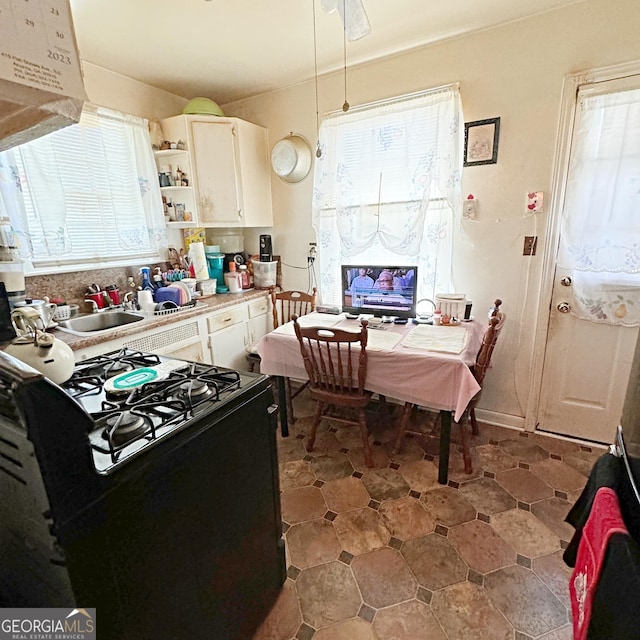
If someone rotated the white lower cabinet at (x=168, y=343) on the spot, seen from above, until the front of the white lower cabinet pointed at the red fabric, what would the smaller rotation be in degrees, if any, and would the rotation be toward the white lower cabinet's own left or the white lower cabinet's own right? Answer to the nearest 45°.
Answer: approximately 45° to the white lower cabinet's own right

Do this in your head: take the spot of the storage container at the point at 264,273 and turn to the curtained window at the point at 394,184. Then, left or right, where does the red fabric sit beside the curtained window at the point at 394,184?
right

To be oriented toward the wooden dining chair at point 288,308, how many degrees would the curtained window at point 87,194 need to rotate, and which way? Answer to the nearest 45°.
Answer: approximately 45° to its left

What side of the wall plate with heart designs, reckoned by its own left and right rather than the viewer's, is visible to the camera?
front

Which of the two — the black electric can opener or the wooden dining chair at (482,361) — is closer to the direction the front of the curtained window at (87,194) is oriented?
the wooden dining chair

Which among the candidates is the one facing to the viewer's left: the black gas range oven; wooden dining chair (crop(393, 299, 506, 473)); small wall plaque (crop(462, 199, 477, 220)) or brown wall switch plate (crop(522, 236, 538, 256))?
the wooden dining chair

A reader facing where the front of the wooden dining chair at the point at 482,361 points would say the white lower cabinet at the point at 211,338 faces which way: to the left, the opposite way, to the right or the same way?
the opposite way

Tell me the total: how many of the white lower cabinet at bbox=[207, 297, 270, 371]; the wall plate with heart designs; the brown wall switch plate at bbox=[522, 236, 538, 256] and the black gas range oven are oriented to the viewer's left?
0

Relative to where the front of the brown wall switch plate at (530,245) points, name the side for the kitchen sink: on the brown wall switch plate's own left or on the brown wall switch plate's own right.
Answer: on the brown wall switch plate's own right

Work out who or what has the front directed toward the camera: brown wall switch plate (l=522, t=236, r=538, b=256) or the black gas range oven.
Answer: the brown wall switch plate

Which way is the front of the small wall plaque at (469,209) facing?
toward the camera

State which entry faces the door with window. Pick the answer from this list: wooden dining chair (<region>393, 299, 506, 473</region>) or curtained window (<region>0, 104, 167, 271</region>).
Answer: the curtained window

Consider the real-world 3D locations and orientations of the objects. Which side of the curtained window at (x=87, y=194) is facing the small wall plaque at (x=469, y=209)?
front

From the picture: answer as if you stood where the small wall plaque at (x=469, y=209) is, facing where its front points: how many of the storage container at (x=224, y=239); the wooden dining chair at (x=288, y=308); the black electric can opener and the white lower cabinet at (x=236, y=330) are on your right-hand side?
4

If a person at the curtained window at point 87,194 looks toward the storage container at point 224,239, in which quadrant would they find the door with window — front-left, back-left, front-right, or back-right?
front-right

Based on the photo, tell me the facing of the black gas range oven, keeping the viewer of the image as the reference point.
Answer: facing away from the viewer and to the right of the viewer
